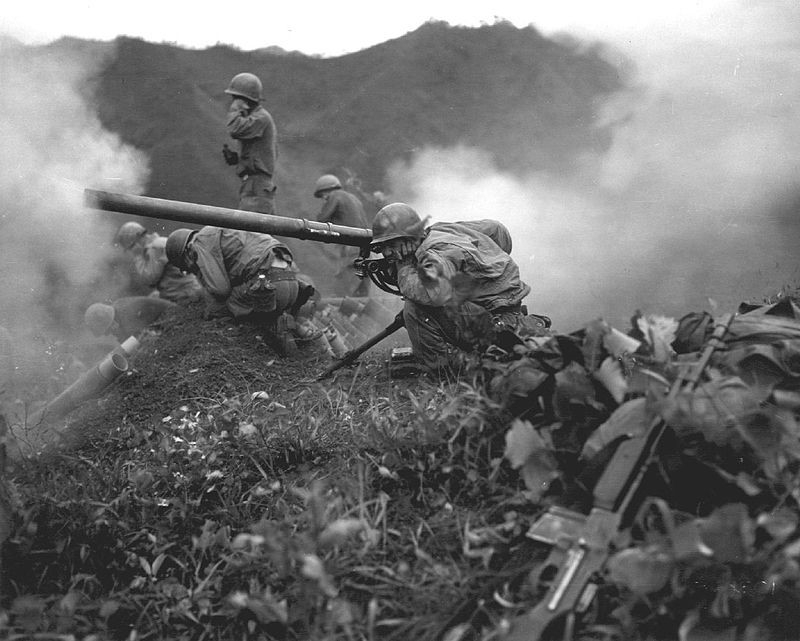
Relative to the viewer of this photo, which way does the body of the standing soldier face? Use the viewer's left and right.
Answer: facing to the left of the viewer

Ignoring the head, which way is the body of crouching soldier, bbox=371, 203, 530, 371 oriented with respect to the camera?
to the viewer's left

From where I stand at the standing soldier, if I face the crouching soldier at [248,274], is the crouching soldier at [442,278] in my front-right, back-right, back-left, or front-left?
front-left

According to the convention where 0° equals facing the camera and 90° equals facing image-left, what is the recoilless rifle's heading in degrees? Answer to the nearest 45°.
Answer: approximately 90°
